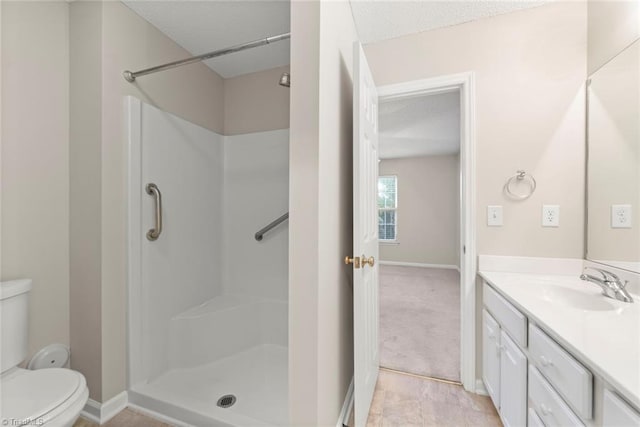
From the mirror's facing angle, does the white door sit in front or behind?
in front

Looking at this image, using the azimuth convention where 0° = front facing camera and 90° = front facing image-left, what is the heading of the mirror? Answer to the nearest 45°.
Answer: approximately 45°

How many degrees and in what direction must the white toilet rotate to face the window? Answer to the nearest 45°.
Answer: approximately 45° to its left

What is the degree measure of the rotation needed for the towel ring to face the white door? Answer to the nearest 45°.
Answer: approximately 45° to its right

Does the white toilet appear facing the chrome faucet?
yes

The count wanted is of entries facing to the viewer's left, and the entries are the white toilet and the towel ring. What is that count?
0

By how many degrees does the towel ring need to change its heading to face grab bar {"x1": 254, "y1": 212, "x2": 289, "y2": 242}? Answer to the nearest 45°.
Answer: approximately 90° to its right

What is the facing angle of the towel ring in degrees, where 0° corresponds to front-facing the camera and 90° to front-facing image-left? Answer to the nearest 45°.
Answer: approximately 0°

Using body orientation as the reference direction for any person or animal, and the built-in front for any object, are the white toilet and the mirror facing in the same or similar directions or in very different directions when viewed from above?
very different directions

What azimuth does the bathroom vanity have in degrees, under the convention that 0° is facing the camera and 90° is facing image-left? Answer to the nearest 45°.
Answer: approximately 45°
